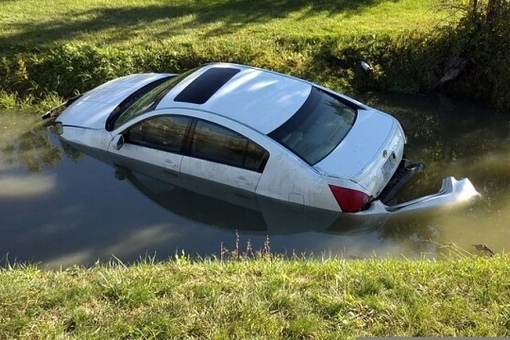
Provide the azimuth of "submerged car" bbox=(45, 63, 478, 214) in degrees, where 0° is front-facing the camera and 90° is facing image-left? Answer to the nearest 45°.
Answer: approximately 135°
